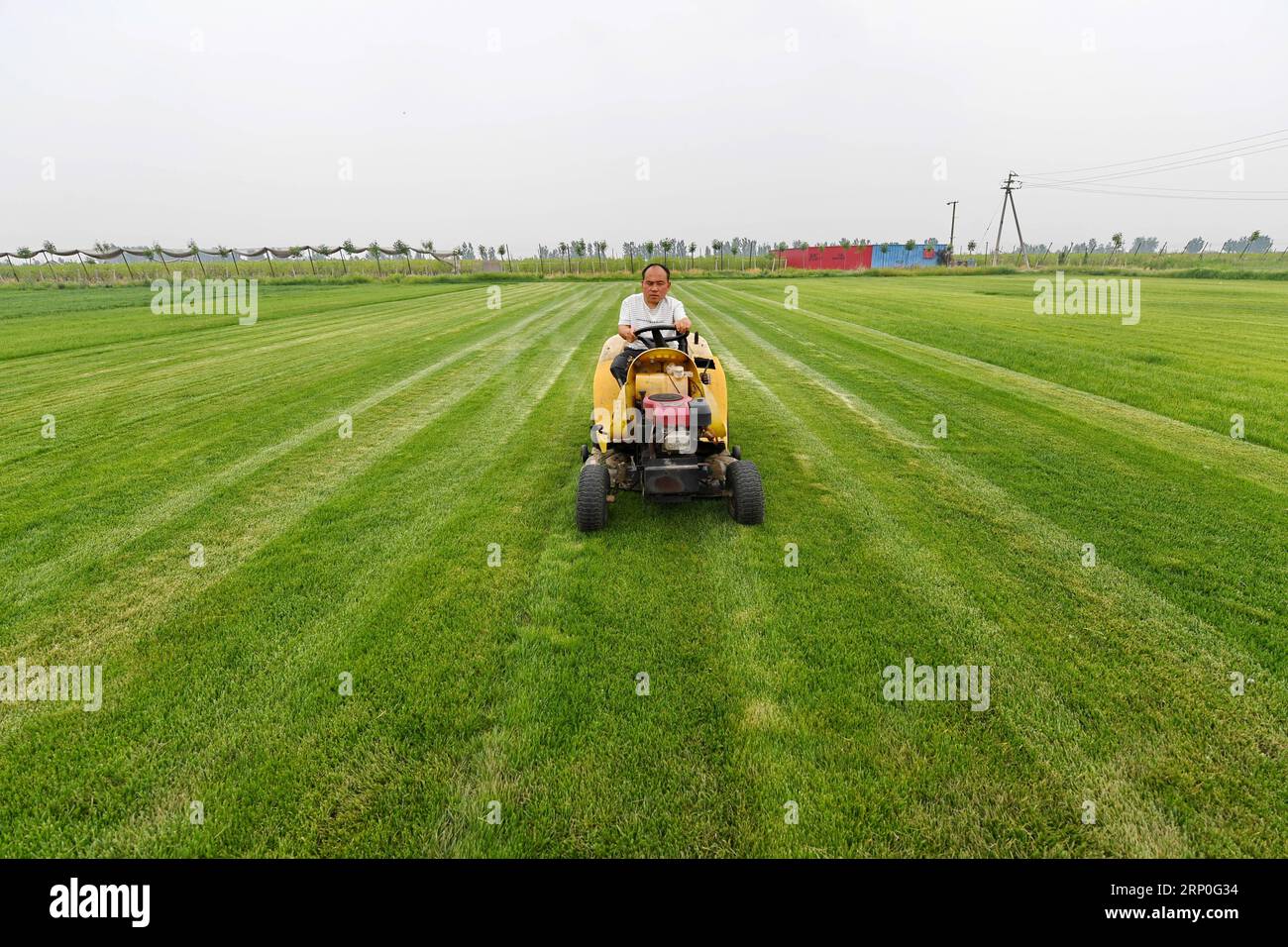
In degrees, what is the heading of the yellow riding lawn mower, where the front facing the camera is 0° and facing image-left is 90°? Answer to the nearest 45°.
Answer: approximately 0°
